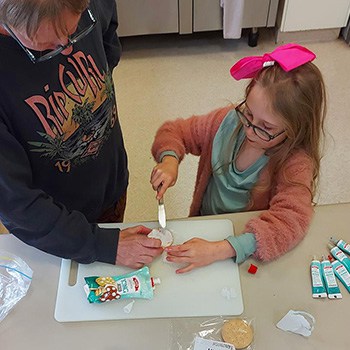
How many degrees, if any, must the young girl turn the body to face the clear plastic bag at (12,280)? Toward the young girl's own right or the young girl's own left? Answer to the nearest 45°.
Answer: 0° — they already face it

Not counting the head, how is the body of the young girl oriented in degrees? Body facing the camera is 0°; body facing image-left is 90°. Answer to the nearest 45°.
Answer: approximately 45°
